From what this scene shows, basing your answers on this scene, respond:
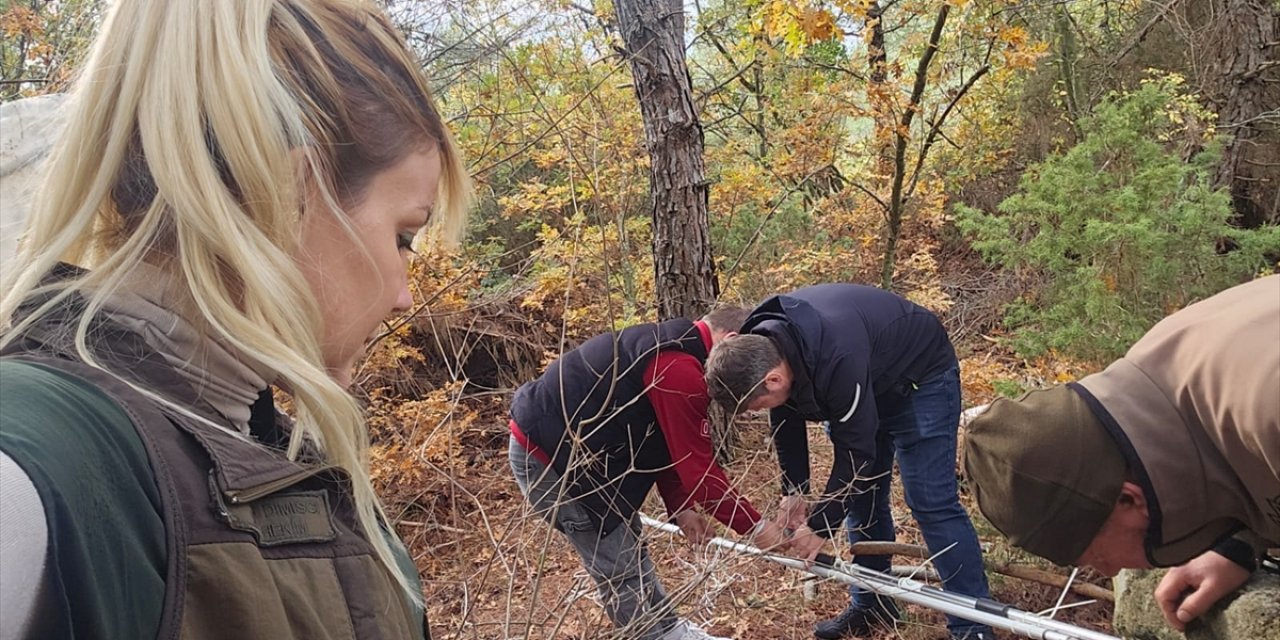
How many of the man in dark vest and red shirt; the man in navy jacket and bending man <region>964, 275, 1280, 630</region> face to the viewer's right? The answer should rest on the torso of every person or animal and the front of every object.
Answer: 1

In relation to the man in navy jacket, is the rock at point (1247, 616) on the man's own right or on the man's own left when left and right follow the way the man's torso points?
on the man's own left

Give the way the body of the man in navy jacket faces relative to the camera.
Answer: to the viewer's left

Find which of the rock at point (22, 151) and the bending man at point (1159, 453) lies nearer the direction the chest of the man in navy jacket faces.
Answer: the rock

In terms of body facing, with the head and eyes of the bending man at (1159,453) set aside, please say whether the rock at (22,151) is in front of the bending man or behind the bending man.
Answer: in front

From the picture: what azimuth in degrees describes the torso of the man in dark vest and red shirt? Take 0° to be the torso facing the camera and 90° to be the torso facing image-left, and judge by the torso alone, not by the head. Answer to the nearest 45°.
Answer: approximately 270°

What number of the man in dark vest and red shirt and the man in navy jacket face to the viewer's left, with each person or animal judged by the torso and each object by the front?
1

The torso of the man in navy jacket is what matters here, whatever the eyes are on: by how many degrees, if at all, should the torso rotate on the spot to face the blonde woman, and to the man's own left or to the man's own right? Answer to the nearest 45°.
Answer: approximately 90° to the man's own left

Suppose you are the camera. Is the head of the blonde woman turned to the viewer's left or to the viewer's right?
to the viewer's right

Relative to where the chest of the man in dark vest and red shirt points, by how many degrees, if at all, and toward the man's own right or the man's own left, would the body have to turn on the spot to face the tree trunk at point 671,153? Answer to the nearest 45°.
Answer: approximately 90° to the man's own left

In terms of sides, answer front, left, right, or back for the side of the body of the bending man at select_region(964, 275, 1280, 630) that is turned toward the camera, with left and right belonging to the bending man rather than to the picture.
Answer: left

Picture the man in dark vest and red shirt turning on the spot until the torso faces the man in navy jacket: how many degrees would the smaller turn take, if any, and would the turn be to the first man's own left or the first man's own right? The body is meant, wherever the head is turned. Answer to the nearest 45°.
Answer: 0° — they already face them

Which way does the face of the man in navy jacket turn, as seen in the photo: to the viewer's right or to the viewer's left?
to the viewer's left

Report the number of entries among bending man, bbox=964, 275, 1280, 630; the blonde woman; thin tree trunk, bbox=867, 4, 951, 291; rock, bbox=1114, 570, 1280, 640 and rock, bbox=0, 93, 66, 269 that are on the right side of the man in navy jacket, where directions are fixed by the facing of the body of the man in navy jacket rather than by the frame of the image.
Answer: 1
